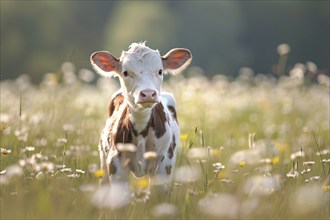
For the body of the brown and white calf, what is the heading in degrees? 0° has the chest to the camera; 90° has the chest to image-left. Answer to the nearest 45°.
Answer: approximately 0°
